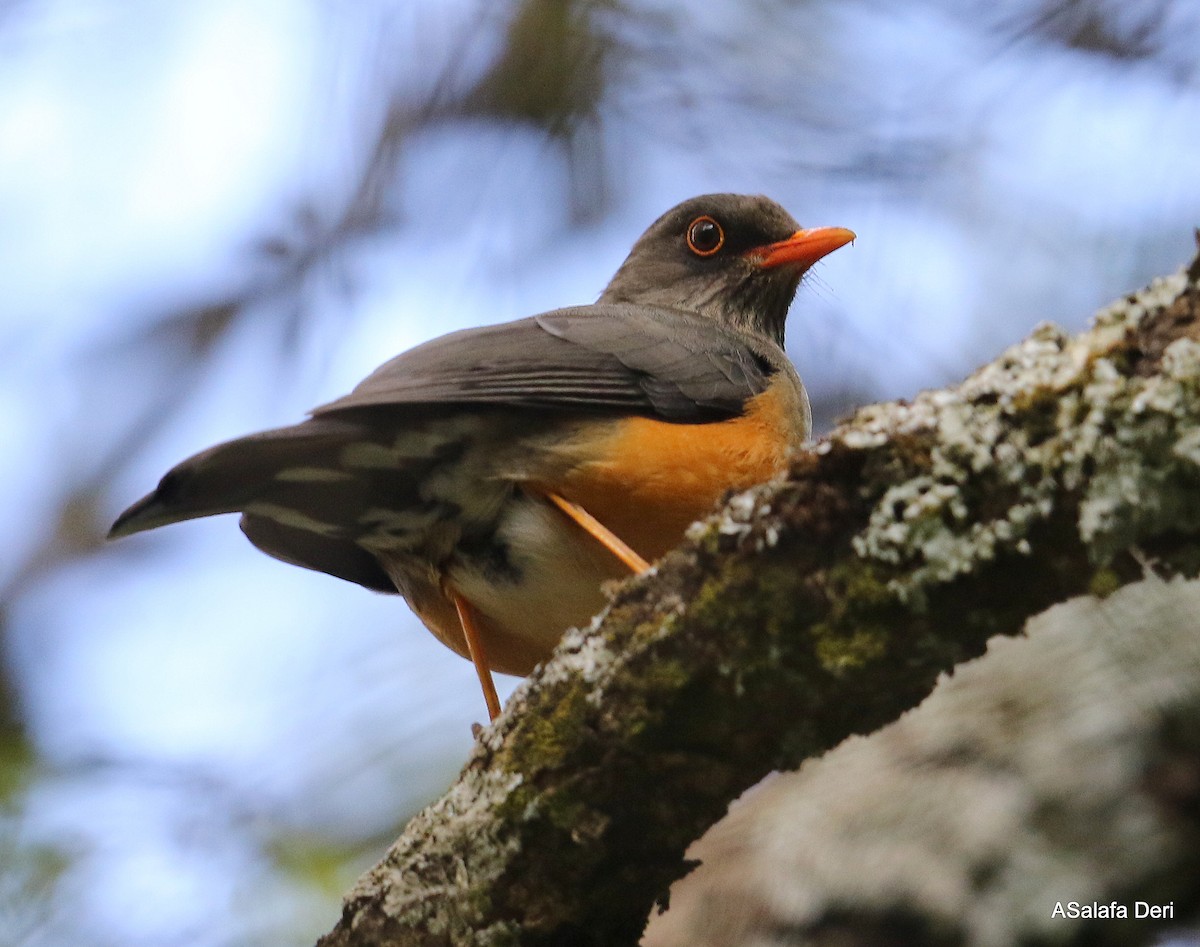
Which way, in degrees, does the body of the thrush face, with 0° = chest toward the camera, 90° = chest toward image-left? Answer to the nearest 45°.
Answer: approximately 270°
